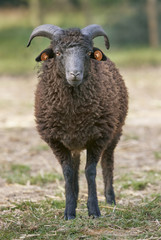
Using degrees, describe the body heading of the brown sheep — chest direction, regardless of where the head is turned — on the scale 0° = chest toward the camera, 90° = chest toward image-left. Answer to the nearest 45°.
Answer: approximately 0°
